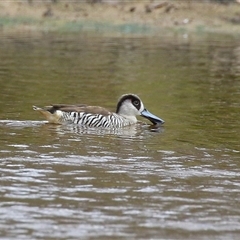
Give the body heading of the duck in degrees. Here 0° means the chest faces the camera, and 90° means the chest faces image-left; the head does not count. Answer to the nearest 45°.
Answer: approximately 270°
